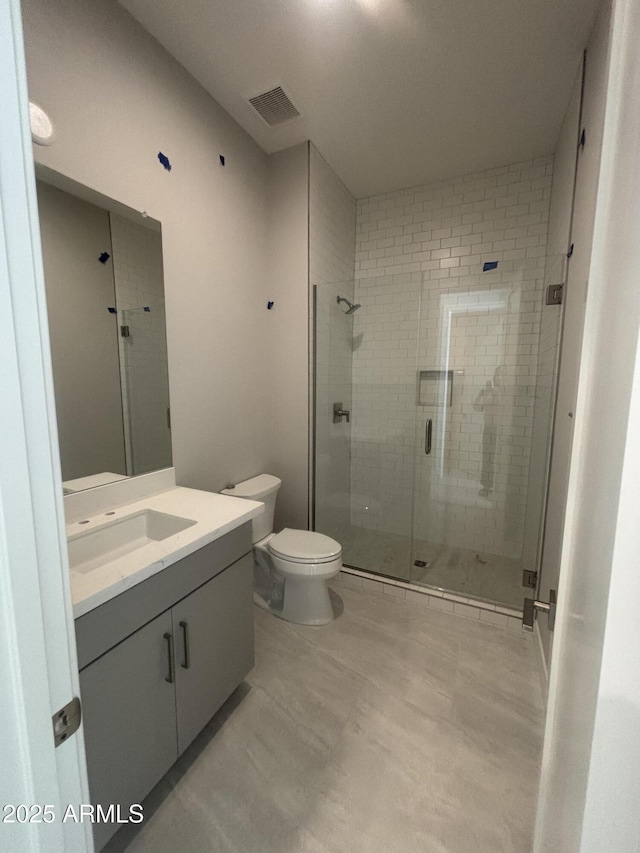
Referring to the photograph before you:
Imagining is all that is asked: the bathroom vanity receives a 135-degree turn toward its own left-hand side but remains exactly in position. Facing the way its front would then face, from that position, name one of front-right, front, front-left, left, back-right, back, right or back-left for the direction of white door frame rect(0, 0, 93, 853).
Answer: back

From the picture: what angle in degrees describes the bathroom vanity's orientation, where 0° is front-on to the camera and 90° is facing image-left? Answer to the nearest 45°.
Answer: approximately 315°

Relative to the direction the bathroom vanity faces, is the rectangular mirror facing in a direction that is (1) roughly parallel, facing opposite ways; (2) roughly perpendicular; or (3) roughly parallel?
roughly parallel

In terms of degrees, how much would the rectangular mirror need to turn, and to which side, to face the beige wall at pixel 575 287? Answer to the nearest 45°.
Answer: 0° — it already faces it

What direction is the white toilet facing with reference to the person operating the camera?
facing the viewer and to the right of the viewer

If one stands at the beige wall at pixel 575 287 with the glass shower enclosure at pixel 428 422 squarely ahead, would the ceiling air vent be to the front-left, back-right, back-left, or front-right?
front-left

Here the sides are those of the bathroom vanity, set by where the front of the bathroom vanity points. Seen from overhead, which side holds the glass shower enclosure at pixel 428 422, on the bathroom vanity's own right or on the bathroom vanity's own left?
on the bathroom vanity's own left

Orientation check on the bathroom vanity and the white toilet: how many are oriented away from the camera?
0

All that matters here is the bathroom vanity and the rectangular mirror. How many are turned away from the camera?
0
